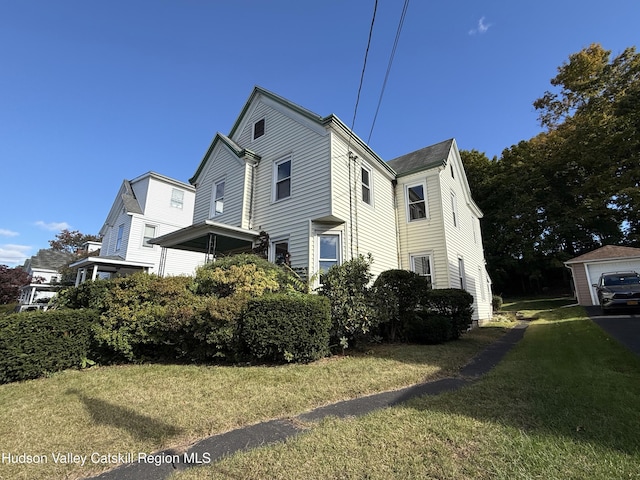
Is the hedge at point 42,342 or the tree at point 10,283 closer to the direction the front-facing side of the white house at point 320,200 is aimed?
the hedge

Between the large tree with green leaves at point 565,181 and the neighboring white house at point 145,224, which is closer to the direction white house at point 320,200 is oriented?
the neighboring white house

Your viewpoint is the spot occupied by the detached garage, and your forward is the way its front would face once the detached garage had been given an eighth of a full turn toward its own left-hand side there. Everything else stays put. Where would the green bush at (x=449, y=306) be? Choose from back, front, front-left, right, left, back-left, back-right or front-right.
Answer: front-right

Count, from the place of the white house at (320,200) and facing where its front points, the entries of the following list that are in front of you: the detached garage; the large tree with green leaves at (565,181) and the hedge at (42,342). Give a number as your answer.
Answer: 1

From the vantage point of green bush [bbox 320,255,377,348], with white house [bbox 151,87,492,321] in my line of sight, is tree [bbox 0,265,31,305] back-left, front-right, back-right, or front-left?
front-left

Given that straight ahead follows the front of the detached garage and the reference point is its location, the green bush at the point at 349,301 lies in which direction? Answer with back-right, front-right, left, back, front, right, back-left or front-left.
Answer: front

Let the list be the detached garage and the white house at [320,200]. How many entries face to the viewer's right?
0

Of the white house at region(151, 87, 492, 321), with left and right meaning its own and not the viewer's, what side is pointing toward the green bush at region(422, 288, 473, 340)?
left

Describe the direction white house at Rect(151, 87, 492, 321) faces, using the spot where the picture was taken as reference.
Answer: facing the viewer and to the left of the viewer

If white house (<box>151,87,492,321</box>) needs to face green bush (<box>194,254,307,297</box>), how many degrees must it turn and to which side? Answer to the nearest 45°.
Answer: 0° — it already faces it

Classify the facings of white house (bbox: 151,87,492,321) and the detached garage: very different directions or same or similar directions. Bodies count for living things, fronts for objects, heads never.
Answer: same or similar directions

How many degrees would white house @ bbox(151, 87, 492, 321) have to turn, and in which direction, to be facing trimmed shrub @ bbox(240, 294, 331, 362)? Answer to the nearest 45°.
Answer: approximately 45° to its left

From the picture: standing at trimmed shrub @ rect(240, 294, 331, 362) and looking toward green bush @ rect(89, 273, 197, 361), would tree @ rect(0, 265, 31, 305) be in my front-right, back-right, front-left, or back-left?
front-right

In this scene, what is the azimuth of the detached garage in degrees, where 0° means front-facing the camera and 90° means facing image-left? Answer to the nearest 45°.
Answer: approximately 0°

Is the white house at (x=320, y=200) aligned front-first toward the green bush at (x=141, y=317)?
yes

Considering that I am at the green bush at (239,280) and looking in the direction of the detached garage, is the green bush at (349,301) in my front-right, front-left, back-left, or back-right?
front-right
